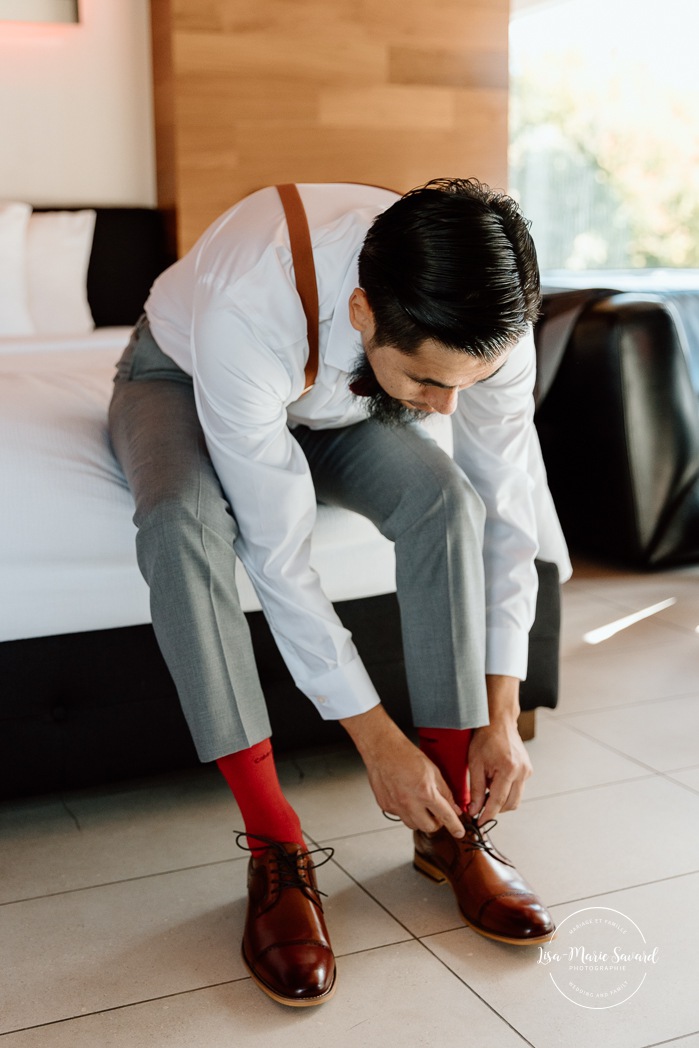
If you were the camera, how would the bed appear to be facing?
facing the viewer
